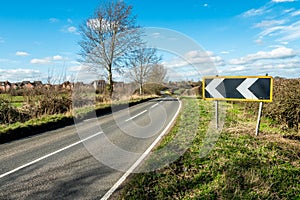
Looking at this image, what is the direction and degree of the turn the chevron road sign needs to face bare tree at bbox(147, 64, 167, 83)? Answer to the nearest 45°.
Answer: approximately 135° to its right

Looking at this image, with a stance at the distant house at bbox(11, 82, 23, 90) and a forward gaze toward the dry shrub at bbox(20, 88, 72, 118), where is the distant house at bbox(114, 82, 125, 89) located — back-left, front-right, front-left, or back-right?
front-left

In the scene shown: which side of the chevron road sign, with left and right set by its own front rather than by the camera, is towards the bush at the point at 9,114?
right

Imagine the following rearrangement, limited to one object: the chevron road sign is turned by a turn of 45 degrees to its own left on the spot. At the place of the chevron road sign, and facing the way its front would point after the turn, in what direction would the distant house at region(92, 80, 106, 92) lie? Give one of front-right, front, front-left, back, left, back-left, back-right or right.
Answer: back

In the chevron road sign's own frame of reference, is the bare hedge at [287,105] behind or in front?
behind

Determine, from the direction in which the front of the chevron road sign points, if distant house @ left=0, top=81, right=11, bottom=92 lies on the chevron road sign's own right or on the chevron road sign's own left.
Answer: on the chevron road sign's own right

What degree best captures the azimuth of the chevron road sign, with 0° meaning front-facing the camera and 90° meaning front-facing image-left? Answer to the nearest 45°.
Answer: approximately 0°

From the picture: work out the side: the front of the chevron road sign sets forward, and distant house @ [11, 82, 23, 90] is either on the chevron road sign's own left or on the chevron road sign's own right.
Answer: on the chevron road sign's own right
